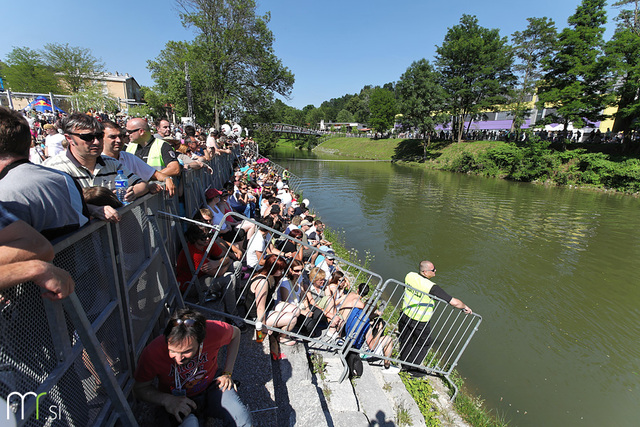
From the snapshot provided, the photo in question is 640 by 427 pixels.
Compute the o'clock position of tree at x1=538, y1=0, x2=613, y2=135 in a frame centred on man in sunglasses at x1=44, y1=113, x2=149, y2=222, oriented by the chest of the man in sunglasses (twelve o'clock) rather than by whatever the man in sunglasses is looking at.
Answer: The tree is roughly at 10 o'clock from the man in sunglasses.

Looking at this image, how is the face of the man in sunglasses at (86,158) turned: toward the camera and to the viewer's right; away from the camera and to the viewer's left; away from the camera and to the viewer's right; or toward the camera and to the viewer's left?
toward the camera and to the viewer's right

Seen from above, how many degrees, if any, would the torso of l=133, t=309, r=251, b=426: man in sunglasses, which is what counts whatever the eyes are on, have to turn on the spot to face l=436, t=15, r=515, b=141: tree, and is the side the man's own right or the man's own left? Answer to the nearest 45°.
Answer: approximately 135° to the man's own left

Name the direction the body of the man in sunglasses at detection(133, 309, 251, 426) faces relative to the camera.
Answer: toward the camera

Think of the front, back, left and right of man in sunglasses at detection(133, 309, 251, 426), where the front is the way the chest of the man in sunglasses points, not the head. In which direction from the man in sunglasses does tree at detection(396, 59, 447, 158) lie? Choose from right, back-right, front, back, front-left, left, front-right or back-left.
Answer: back-left

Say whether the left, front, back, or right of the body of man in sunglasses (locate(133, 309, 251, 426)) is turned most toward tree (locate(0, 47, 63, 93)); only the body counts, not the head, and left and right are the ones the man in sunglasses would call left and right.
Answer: back

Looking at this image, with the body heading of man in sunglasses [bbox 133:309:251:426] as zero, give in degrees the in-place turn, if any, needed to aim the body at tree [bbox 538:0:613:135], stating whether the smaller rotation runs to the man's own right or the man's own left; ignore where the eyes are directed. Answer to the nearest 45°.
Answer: approximately 135° to the man's own left

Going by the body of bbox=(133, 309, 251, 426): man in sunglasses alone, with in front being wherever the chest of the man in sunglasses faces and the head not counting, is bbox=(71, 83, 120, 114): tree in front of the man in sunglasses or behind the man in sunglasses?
behind

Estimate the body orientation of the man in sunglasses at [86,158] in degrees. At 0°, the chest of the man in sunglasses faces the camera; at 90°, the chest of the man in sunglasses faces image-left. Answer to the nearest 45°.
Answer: approximately 315°

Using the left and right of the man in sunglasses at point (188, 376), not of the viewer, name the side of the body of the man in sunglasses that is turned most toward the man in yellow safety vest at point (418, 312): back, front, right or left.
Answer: left

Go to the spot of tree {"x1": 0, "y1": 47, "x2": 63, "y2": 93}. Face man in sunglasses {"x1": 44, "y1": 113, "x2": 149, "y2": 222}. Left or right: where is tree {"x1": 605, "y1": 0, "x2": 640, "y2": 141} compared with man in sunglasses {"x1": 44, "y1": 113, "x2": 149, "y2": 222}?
left
